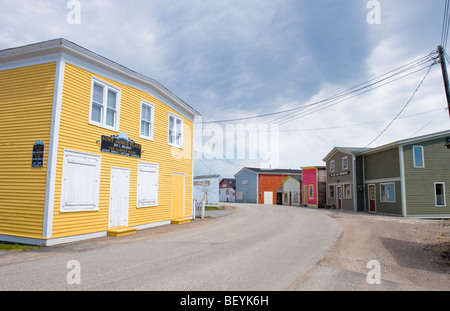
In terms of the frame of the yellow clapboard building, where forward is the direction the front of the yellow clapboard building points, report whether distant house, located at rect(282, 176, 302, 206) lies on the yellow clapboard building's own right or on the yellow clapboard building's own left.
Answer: on the yellow clapboard building's own left

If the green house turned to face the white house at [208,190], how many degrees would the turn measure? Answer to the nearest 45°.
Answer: approximately 45° to its right

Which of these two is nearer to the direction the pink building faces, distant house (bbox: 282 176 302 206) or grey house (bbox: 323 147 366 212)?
the grey house

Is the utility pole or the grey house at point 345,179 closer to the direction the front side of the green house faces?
the utility pole

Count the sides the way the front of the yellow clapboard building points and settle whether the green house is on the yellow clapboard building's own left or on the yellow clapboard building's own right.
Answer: on the yellow clapboard building's own left

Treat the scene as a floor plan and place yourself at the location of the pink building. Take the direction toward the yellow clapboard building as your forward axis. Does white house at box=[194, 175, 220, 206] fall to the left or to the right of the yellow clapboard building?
right

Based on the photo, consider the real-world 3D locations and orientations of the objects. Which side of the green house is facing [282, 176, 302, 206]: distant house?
right

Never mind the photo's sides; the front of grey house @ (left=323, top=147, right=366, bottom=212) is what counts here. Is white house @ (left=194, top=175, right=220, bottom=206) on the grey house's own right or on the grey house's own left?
on the grey house's own right

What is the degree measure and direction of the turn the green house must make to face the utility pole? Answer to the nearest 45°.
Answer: approximately 45° to its left
